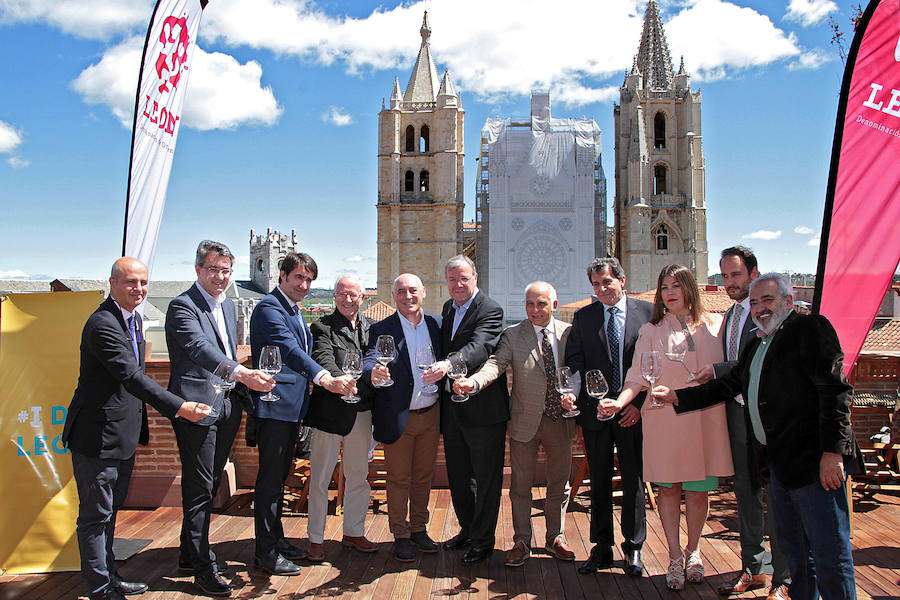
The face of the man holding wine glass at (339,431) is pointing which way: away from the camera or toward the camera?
toward the camera

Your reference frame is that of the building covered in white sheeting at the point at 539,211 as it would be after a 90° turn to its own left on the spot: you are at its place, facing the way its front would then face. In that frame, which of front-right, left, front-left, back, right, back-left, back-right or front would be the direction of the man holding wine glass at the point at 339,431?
right

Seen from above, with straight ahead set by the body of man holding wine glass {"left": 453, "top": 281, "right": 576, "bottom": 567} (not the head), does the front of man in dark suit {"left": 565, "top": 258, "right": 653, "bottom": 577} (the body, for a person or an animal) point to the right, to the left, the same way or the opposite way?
the same way

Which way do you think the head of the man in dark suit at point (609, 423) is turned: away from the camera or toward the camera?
toward the camera

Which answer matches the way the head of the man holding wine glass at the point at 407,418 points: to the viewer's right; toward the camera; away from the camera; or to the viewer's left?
toward the camera

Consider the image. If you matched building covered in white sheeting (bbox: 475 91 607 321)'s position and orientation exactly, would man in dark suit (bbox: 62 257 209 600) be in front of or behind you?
in front

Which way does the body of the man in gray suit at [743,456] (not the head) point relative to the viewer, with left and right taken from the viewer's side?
facing the viewer and to the left of the viewer

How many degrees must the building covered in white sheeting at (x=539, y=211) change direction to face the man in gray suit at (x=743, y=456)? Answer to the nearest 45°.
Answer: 0° — it already faces them

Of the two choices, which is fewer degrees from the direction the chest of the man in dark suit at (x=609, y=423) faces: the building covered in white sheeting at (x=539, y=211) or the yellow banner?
the yellow banner

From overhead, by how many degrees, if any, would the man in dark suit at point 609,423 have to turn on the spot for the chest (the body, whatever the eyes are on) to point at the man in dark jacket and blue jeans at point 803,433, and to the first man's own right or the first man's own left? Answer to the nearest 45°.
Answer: approximately 45° to the first man's own left

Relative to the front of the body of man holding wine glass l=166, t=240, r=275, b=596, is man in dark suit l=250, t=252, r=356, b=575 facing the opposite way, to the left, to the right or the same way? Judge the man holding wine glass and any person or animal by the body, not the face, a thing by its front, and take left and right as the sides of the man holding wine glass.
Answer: the same way

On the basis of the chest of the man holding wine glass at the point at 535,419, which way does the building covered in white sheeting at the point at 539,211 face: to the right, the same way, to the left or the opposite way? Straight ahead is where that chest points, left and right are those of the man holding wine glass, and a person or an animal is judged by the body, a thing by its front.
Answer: the same way

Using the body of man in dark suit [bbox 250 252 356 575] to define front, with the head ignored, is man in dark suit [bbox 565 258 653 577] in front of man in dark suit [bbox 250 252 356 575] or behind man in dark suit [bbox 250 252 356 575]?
in front

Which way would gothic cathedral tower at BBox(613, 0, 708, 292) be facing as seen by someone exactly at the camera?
facing the viewer

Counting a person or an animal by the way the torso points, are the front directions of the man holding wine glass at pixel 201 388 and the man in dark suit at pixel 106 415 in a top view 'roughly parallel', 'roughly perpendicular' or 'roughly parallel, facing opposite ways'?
roughly parallel

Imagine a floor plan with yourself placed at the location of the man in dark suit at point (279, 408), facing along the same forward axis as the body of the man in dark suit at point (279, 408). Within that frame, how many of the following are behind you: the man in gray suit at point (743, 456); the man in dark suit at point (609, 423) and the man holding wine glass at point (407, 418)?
0

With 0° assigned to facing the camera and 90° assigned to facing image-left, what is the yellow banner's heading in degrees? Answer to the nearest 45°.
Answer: approximately 0°

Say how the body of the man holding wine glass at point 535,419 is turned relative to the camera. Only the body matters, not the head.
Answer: toward the camera

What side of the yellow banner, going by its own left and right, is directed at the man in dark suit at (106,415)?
front

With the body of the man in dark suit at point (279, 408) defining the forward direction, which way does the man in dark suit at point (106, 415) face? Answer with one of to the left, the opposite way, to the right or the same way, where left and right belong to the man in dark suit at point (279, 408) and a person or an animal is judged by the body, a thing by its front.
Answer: the same way

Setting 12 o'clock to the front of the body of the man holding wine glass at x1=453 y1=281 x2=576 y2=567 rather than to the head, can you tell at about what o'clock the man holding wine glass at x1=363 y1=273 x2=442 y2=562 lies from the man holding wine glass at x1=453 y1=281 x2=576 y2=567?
the man holding wine glass at x1=363 y1=273 x2=442 y2=562 is roughly at 3 o'clock from the man holding wine glass at x1=453 y1=281 x2=576 y2=567.

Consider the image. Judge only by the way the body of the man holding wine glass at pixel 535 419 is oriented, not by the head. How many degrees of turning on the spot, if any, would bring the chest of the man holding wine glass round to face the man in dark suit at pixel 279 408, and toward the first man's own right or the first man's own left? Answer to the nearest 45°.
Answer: approximately 90° to the first man's own right
